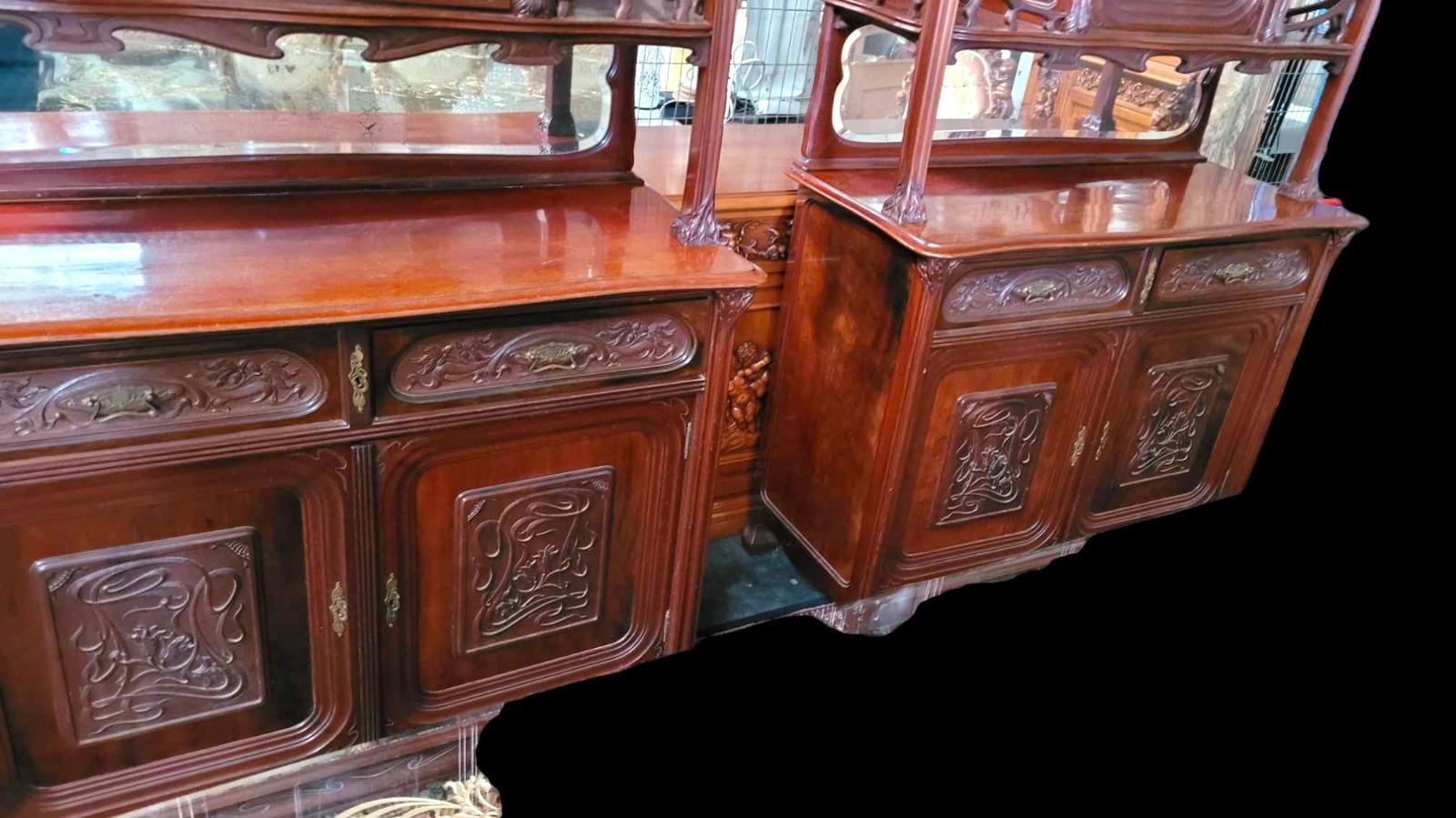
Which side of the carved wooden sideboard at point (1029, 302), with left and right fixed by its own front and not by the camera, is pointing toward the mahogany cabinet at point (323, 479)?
right

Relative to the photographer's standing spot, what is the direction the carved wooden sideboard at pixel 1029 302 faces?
facing the viewer and to the right of the viewer
